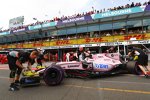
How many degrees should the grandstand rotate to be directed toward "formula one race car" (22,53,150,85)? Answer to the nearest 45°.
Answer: approximately 45° to its left

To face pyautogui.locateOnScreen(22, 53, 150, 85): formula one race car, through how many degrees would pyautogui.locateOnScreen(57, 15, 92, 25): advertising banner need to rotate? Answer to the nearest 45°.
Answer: approximately 45° to its left

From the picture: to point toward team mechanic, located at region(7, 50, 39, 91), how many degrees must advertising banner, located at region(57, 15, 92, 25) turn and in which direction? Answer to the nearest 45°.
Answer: approximately 45° to its left

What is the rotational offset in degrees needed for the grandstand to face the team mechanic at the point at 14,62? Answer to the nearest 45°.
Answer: approximately 45° to its left

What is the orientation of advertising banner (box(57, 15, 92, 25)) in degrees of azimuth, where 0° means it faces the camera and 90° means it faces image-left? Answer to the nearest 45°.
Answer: approximately 45°
